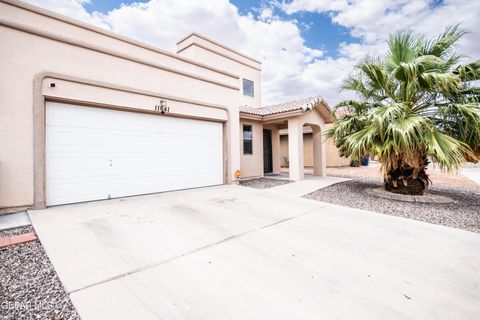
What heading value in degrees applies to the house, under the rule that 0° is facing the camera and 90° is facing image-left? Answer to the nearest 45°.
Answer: approximately 315°

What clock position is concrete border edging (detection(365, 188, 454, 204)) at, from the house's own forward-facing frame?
The concrete border edging is roughly at 11 o'clock from the house.

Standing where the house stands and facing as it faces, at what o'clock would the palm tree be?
The palm tree is roughly at 11 o'clock from the house.
